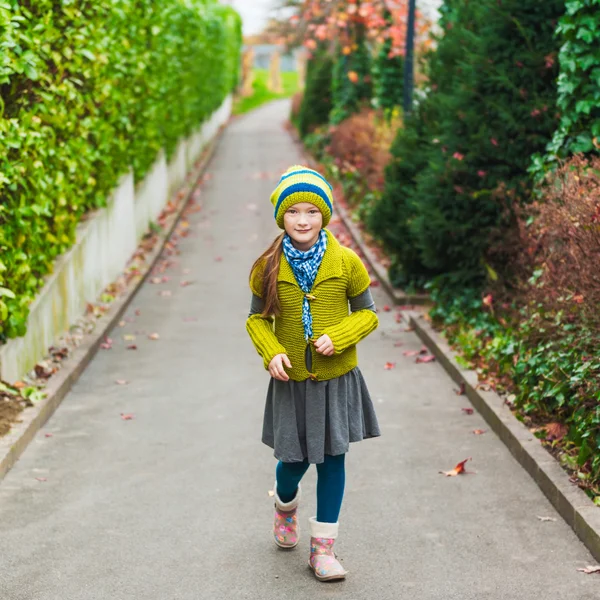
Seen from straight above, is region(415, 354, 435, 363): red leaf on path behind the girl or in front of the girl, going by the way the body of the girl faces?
behind

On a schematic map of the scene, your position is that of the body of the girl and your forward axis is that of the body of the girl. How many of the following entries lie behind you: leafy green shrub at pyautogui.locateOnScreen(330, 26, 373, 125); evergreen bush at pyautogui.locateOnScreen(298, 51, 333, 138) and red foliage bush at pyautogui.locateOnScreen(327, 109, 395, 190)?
3

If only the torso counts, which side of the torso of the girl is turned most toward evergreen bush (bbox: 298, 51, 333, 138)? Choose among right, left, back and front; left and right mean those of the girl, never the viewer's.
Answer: back

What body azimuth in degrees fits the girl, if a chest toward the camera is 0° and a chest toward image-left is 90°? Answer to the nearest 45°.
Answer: approximately 0°

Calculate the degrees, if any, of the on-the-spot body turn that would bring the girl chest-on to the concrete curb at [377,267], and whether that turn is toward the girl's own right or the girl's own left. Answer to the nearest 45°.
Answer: approximately 180°

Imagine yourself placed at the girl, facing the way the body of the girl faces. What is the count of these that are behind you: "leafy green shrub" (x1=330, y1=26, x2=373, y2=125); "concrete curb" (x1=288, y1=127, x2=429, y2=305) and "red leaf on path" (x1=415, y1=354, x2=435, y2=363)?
3

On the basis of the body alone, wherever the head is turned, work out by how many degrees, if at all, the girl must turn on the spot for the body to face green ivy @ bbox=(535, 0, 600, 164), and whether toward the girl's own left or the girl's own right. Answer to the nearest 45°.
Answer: approximately 135° to the girl's own left

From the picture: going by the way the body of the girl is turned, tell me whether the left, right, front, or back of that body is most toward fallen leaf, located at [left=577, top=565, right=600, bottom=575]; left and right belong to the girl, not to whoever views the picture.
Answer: left

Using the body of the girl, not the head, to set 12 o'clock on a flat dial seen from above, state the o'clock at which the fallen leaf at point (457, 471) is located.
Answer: The fallen leaf is roughly at 7 o'clock from the girl.

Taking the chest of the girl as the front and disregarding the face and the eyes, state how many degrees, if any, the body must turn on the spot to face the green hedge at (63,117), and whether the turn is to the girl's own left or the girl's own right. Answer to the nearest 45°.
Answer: approximately 135° to the girl's own right

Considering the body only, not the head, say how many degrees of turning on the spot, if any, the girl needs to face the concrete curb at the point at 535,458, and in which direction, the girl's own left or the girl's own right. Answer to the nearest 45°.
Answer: approximately 135° to the girl's own left

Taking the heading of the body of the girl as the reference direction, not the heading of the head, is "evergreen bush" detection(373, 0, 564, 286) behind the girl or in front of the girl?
behind

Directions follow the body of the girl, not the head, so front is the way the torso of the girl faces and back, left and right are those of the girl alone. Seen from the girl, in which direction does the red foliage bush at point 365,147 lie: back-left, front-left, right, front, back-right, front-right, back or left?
back

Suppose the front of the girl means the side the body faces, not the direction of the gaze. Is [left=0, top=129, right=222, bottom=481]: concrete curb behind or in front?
behind

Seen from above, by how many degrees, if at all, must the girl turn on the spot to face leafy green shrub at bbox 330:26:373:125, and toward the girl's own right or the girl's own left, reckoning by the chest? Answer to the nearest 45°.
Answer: approximately 180°
